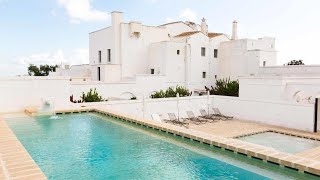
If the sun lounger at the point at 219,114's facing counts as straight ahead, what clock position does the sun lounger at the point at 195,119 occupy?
the sun lounger at the point at 195,119 is roughly at 3 o'clock from the sun lounger at the point at 219,114.

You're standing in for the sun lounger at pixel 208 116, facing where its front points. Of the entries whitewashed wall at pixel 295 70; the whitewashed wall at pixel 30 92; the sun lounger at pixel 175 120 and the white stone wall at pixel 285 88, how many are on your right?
2

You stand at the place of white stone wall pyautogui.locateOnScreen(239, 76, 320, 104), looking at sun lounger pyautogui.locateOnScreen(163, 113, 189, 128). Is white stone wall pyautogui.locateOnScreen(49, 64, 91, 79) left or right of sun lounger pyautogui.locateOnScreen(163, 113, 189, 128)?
right

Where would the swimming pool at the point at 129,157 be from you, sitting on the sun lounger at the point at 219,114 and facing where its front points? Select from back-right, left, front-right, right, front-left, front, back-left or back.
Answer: front-right

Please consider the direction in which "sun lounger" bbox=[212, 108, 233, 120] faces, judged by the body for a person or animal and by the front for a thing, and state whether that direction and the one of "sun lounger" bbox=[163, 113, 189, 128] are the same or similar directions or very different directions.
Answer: same or similar directions

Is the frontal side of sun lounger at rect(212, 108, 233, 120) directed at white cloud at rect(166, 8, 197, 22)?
no

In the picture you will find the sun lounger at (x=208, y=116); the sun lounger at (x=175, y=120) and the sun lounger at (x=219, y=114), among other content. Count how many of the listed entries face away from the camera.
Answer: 0

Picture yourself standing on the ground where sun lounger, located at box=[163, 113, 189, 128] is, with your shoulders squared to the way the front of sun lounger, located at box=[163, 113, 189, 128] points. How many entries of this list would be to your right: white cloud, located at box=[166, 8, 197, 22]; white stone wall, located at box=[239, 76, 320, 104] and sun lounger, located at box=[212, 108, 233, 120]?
0

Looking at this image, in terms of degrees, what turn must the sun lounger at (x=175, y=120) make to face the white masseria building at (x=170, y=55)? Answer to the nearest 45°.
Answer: approximately 135° to its left

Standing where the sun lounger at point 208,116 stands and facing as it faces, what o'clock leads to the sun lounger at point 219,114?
the sun lounger at point 219,114 is roughly at 9 o'clock from the sun lounger at point 208,116.

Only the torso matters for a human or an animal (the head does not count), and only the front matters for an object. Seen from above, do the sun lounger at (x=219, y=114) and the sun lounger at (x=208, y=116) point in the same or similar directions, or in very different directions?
same or similar directions
